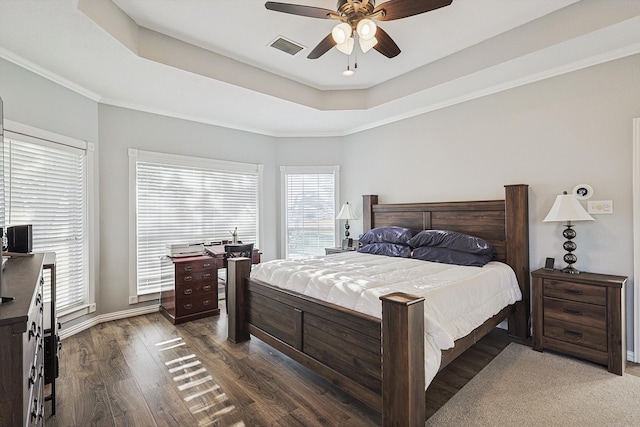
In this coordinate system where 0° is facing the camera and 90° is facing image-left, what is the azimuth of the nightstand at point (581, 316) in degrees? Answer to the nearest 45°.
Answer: approximately 45°

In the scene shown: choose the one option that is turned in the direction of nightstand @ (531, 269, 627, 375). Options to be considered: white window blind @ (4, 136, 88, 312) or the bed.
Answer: the white window blind

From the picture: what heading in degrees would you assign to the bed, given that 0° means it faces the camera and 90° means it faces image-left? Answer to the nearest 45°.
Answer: approximately 45°

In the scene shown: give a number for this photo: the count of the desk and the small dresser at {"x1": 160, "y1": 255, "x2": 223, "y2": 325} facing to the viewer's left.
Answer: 0

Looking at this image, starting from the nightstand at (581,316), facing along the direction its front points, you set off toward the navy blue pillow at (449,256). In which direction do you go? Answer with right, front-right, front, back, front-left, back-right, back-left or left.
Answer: front-right

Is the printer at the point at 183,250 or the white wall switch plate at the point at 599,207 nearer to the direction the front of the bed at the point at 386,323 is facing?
the printer

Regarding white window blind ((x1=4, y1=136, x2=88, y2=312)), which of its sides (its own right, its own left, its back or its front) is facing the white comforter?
front

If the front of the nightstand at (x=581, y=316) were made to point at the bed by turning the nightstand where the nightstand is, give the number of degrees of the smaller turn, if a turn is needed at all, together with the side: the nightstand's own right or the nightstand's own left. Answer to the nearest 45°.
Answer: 0° — it already faces it

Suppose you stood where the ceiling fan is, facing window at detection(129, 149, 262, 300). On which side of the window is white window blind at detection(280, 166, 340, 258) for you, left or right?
right

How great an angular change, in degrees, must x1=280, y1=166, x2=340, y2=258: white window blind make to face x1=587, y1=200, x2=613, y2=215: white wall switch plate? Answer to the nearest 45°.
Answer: approximately 45° to its left

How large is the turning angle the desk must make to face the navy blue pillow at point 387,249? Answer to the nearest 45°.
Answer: approximately 45° to its left
